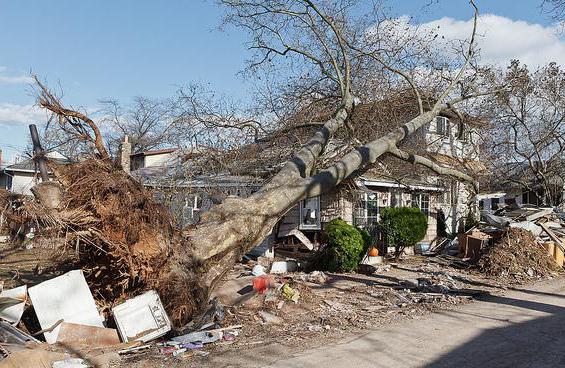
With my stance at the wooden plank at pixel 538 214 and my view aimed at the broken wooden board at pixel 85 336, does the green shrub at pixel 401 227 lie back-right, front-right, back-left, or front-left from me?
front-right

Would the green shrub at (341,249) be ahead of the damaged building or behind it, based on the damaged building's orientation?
ahead

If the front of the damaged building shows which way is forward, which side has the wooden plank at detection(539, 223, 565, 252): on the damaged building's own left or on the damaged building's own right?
on the damaged building's own left

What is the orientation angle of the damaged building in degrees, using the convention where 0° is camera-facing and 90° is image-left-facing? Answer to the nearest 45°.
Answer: approximately 0°

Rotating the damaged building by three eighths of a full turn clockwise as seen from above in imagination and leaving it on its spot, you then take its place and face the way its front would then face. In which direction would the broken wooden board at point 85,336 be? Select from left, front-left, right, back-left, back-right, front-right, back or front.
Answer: back-left

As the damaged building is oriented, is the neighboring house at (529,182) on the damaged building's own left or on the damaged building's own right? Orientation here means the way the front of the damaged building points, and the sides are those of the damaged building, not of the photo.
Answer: on the damaged building's own left

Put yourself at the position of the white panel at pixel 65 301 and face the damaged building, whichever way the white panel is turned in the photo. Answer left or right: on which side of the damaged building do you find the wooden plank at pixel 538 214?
right

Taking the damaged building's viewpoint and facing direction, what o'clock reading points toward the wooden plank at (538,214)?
The wooden plank is roughly at 9 o'clock from the damaged building.

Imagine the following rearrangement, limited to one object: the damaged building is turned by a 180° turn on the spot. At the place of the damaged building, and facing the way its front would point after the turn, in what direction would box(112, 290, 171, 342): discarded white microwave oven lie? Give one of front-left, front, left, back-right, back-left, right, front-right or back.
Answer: back

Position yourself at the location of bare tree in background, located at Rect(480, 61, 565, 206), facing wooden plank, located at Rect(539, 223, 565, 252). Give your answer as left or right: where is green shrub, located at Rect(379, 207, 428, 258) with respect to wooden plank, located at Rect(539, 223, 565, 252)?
right

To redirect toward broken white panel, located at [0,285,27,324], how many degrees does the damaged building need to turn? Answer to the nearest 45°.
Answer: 0° — it already faces it

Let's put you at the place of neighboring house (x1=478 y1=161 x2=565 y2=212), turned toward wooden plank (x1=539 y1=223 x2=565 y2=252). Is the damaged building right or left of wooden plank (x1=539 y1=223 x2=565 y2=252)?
right

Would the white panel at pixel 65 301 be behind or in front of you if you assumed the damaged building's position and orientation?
in front

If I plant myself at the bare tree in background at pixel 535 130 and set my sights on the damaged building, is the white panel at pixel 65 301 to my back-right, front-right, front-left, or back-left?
front-left

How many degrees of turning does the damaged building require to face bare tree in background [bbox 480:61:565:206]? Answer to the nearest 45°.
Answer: approximately 135° to its left

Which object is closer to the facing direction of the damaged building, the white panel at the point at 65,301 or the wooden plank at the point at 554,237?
the white panel
